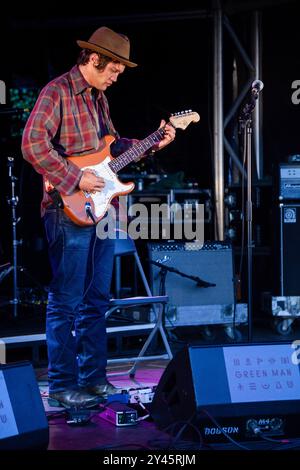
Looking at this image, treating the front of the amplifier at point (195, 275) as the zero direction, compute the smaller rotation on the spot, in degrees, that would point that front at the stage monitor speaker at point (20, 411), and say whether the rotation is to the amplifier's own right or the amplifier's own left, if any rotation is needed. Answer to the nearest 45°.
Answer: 0° — it already faces it

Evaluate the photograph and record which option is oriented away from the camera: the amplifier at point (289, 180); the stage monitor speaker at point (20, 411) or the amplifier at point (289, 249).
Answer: the stage monitor speaker

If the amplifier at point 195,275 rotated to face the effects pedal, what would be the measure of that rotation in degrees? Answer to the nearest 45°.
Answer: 0° — it already faces it

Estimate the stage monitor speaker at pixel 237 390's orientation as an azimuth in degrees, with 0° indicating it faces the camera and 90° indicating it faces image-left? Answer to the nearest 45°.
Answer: approximately 135°

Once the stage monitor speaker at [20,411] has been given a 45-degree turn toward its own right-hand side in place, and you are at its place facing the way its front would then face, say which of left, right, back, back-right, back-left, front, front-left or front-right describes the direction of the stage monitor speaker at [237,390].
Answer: front-right

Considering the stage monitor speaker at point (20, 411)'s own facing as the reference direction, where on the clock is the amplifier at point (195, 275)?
The amplifier is roughly at 1 o'clock from the stage monitor speaker.

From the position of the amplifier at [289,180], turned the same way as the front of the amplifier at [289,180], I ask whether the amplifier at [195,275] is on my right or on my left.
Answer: on my right

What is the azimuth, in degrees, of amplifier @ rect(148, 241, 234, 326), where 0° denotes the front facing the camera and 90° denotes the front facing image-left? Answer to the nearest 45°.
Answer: approximately 0°

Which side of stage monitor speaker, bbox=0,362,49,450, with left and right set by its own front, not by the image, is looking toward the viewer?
back

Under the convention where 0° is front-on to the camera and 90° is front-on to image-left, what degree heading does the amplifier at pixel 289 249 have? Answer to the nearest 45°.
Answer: approximately 0°
